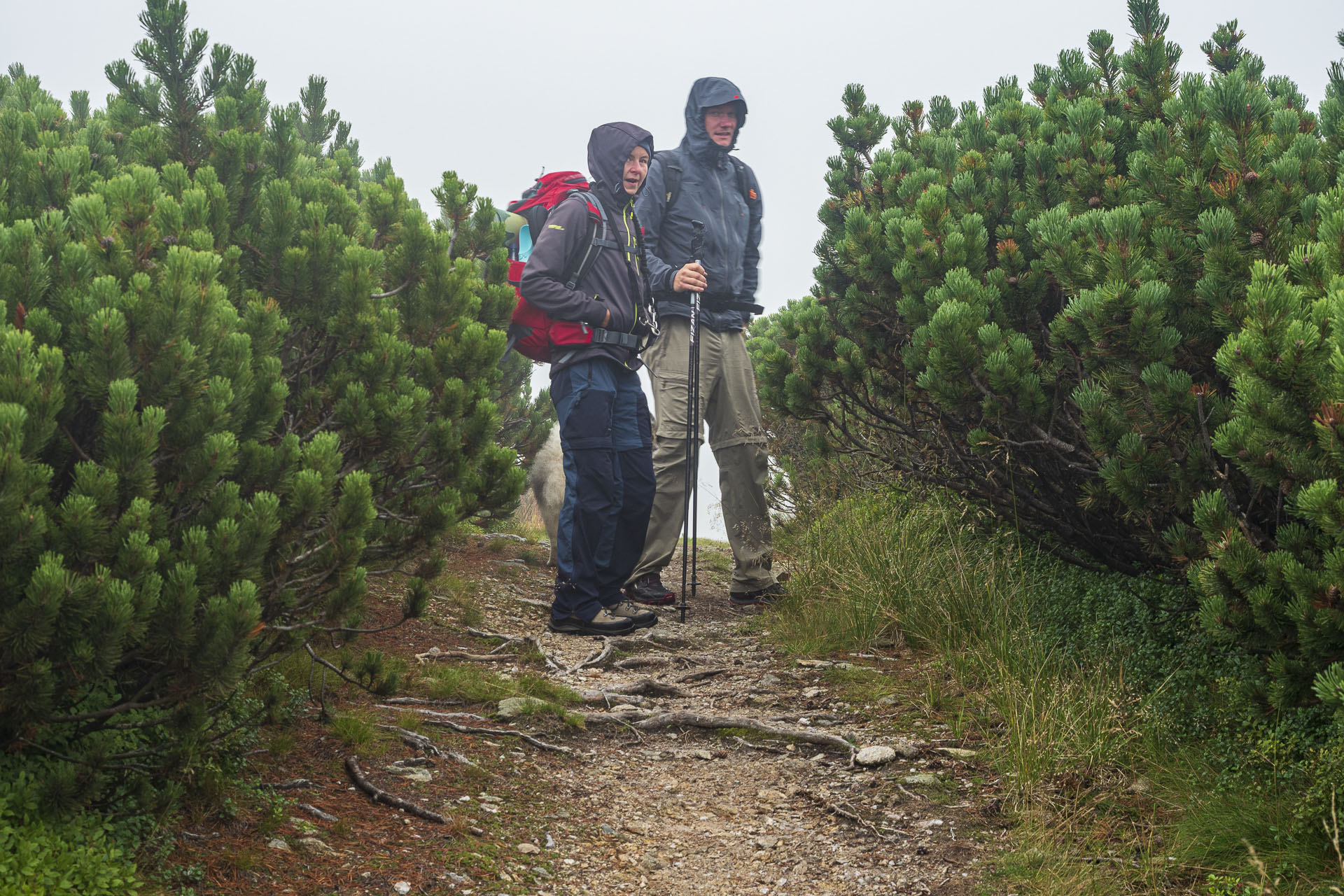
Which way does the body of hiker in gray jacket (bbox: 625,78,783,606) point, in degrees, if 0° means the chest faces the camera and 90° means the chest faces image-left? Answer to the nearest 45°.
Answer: approximately 315°

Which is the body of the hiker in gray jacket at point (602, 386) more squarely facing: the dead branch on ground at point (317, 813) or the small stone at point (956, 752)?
the small stone

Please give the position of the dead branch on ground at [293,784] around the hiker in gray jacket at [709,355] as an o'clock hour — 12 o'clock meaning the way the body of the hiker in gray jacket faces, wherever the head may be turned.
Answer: The dead branch on ground is roughly at 2 o'clock from the hiker in gray jacket.

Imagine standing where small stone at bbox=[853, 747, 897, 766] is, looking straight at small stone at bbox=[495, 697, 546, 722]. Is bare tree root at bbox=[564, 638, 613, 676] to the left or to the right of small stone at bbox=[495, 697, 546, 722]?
right

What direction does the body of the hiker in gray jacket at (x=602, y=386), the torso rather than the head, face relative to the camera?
to the viewer's right

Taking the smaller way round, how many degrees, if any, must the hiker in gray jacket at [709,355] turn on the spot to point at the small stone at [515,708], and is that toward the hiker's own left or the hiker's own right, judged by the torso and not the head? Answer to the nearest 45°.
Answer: approximately 45° to the hiker's own right

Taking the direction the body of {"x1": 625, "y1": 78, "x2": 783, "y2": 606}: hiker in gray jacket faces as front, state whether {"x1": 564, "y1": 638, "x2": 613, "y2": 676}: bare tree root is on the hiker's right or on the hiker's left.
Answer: on the hiker's right

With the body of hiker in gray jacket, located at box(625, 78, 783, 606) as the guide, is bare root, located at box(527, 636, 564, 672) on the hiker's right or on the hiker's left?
on the hiker's right
